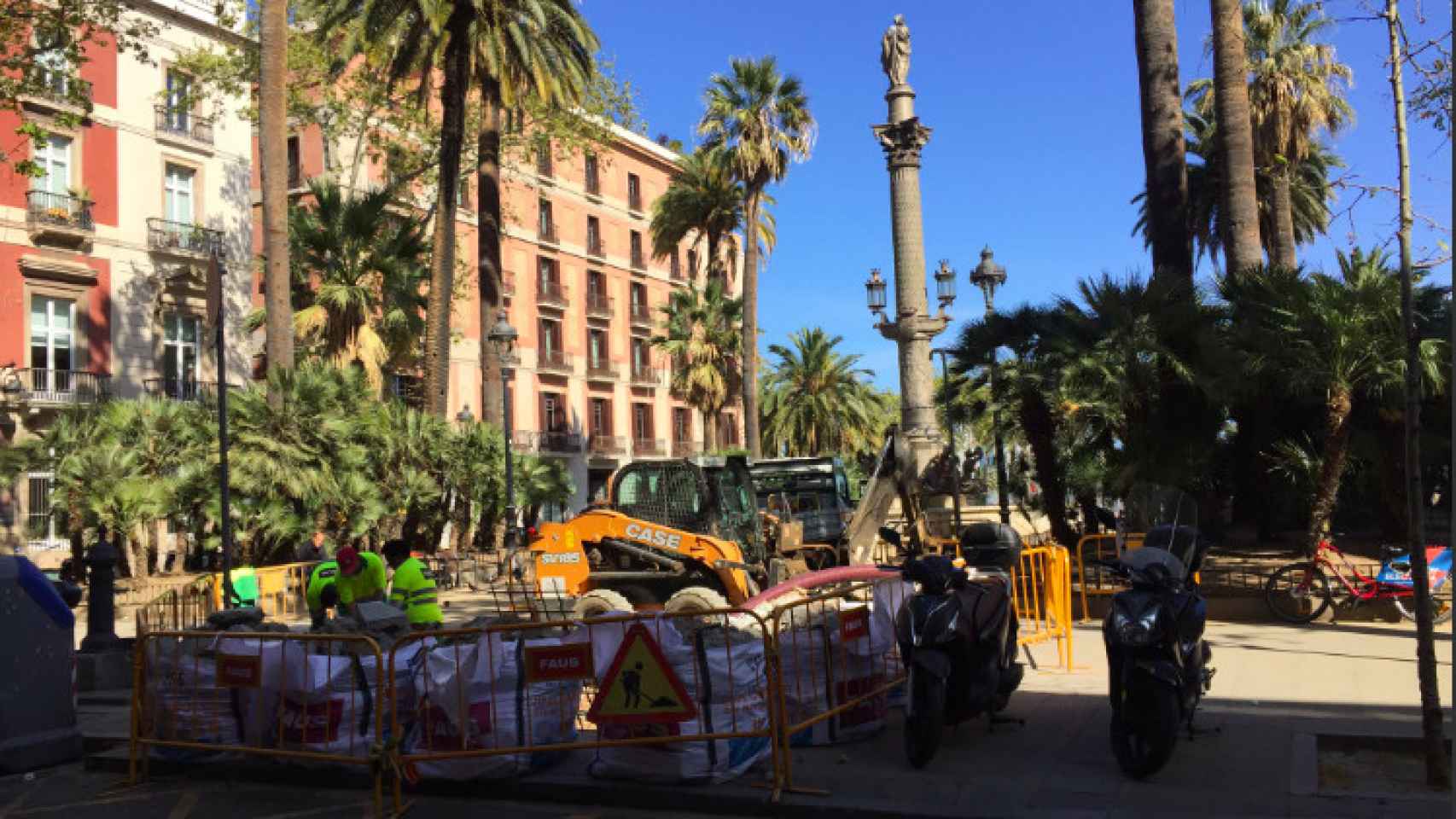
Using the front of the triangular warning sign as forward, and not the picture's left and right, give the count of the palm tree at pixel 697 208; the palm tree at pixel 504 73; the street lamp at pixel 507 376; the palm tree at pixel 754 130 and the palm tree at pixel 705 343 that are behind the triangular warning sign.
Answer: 5

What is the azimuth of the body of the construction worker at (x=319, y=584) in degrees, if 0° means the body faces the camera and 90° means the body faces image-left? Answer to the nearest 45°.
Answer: approximately 270°

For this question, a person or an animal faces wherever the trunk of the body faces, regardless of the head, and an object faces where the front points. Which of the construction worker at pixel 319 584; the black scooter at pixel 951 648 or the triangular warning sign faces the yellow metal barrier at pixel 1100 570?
the construction worker

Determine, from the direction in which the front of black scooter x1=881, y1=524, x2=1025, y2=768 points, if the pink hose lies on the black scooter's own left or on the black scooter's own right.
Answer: on the black scooter's own right

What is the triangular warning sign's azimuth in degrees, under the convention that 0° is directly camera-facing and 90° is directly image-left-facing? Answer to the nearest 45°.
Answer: approximately 0°

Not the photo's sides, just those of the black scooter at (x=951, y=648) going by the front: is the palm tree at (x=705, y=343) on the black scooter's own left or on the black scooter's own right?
on the black scooter's own right

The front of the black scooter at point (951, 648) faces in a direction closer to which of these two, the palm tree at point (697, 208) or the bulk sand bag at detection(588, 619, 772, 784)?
the bulk sand bag

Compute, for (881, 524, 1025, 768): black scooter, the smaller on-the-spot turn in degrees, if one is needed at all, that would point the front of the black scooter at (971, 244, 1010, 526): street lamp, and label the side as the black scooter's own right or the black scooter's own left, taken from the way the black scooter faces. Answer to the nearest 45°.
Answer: approximately 135° to the black scooter's own right

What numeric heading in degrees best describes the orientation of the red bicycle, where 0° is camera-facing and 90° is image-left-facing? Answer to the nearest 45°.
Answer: approximately 90°

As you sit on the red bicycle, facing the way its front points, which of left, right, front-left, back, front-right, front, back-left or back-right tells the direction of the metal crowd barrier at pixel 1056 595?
front-left

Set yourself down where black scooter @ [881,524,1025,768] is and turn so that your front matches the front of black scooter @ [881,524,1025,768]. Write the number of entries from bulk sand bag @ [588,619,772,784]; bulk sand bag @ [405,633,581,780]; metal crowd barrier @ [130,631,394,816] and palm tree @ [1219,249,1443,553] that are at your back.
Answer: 1

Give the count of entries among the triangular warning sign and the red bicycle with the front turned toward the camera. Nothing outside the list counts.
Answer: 1

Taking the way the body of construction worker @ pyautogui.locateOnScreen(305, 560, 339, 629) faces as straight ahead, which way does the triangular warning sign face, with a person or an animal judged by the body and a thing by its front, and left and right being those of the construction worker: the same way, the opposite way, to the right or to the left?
to the right

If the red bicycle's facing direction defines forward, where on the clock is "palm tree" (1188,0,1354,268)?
The palm tree is roughly at 3 o'clock from the red bicycle.
